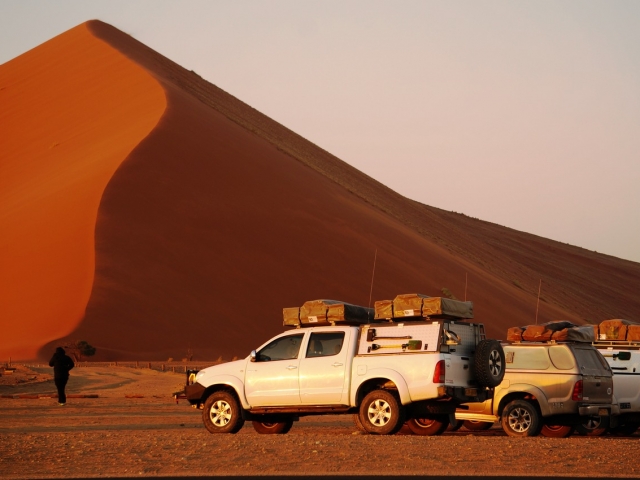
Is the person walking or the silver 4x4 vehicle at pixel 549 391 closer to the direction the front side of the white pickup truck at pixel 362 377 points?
the person walking

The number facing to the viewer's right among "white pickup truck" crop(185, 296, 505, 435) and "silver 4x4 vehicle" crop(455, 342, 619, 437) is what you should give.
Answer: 0

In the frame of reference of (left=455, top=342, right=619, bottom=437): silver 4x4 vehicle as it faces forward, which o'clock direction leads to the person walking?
The person walking is roughly at 11 o'clock from the silver 4x4 vehicle.

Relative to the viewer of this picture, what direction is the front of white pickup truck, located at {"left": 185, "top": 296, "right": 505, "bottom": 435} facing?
facing away from the viewer and to the left of the viewer

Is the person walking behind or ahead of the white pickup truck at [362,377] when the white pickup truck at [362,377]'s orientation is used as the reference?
ahead

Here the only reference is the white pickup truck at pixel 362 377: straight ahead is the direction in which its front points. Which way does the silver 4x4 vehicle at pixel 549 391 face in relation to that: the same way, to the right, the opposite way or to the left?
the same way

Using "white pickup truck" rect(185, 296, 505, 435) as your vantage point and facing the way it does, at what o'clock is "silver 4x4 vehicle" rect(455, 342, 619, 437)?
The silver 4x4 vehicle is roughly at 4 o'clock from the white pickup truck.

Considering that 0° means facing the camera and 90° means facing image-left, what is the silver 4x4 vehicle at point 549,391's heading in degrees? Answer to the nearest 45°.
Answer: approximately 135°
